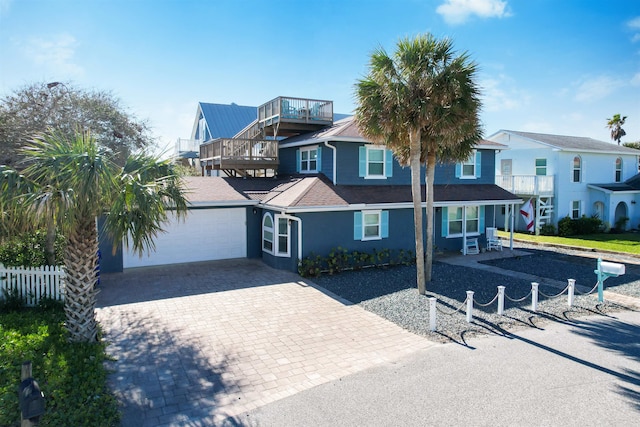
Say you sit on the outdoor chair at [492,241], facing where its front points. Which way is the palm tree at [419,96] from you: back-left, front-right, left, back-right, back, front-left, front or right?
front-right

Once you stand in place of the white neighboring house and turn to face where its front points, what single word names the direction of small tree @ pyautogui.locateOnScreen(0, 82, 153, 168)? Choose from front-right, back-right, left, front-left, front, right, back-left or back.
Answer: right

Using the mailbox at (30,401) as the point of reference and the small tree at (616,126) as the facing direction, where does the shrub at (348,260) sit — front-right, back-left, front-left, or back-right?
front-left

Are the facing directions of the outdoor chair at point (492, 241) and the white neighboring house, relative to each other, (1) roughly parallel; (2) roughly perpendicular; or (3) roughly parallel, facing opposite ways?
roughly parallel

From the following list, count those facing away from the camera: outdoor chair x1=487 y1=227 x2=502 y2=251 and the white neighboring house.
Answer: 0

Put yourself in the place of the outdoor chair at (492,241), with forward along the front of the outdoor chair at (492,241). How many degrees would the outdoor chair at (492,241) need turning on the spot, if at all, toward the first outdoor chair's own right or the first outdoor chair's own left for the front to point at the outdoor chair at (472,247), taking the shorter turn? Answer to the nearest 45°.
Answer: approximately 90° to the first outdoor chair's own right

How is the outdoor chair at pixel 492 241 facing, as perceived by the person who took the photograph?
facing the viewer and to the right of the viewer

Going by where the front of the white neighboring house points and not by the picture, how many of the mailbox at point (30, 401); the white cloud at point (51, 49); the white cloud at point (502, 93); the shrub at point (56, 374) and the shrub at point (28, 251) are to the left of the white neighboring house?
0

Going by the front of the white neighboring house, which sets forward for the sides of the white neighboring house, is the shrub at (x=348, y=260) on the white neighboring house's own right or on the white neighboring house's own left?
on the white neighboring house's own right
